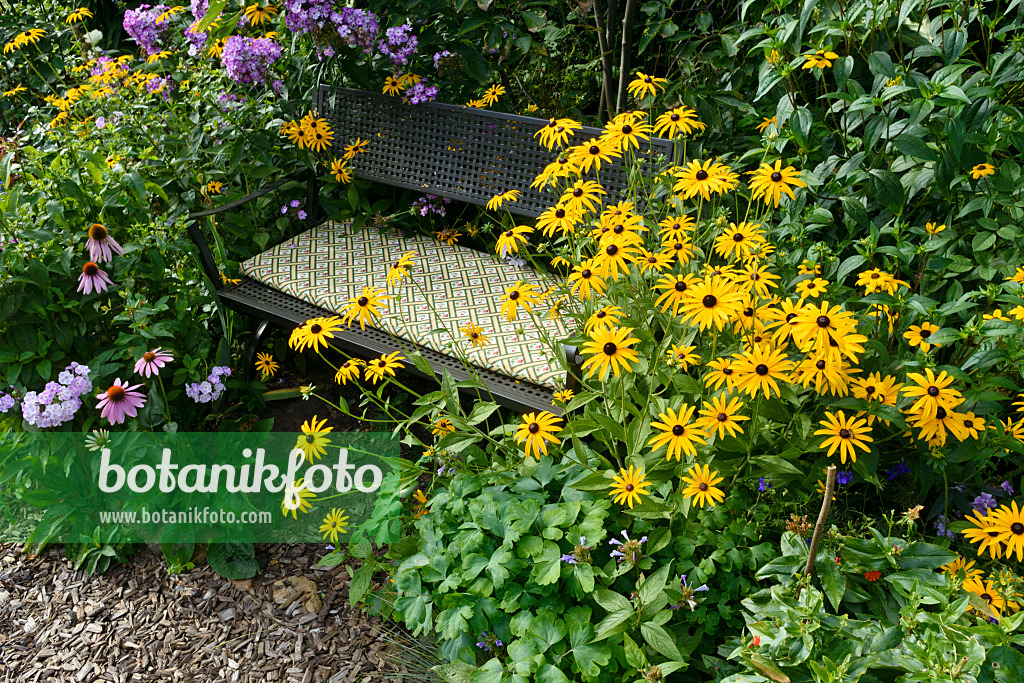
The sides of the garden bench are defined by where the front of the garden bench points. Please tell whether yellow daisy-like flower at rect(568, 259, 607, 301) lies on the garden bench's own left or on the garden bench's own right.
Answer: on the garden bench's own left

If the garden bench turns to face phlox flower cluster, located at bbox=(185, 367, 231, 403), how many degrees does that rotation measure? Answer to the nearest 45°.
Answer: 0° — it already faces it

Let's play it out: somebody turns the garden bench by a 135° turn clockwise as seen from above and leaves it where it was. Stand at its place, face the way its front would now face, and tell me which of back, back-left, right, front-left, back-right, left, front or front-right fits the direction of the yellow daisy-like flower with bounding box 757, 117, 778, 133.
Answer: right

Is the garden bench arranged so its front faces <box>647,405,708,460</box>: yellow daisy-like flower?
no

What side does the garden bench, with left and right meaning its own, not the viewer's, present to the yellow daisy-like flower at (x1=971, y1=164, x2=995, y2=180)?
left

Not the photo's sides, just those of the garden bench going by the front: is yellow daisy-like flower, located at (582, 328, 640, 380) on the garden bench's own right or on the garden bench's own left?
on the garden bench's own left

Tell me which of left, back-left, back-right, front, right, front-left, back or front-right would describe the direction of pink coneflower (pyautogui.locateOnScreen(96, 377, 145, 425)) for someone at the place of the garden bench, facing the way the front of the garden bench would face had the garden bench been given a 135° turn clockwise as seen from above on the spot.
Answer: back-left

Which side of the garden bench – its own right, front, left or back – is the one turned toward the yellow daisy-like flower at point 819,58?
back

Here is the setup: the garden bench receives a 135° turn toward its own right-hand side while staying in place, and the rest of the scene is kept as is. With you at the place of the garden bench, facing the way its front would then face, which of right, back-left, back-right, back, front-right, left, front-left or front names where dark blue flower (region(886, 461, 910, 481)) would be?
back-right

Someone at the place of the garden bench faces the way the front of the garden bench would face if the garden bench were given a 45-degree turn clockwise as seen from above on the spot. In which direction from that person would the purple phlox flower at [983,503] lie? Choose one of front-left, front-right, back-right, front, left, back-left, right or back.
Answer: back-left

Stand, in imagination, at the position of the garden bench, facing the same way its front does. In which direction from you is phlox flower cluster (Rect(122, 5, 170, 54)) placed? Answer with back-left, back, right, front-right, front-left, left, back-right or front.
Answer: right

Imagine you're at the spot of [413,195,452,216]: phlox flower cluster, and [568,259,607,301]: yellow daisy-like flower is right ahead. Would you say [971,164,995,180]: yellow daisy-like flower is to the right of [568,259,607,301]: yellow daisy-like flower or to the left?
left

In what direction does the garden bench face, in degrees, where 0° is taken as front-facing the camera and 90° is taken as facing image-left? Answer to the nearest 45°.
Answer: approximately 45°

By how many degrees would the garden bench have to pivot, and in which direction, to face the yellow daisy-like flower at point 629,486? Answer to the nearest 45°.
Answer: approximately 45° to its left

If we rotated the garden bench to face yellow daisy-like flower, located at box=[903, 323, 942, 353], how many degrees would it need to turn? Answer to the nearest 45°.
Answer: approximately 90° to its left

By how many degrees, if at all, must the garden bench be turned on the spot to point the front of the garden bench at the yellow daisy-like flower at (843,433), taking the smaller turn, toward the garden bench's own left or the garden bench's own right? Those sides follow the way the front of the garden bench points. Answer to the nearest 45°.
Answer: approximately 90° to the garden bench's own left
